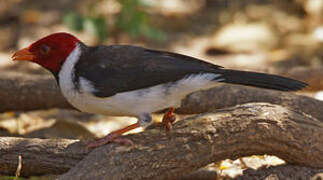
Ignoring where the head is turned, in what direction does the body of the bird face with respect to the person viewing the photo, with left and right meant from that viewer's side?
facing to the left of the viewer
